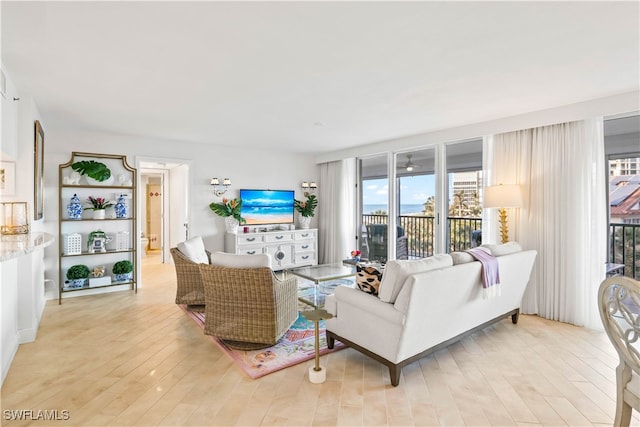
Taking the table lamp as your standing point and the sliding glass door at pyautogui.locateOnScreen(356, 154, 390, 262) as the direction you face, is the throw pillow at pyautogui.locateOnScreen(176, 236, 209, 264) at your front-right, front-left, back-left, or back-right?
front-left

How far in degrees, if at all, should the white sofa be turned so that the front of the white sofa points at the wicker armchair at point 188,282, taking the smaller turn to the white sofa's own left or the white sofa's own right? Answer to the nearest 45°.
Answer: approximately 45° to the white sofa's own left

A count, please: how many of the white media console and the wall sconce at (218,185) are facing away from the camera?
0

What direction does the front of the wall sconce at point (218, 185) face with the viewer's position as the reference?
facing the viewer and to the right of the viewer

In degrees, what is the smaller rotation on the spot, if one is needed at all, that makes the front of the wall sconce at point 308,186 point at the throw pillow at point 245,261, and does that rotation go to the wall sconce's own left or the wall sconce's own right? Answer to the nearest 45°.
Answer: approximately 45° to the wall sconce's own right

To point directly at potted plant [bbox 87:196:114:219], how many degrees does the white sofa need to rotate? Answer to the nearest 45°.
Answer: approximately 45° to its left

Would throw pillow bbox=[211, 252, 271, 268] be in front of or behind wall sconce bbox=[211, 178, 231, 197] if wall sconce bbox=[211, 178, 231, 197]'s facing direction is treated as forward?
in front

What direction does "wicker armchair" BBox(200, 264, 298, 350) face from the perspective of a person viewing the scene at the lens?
facing away from the viewer and to the right of the viewer

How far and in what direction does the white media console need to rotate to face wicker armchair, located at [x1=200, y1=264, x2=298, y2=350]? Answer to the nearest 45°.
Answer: approximately 45° to its right

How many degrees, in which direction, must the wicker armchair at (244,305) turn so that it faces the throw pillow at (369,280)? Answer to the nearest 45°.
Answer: approximately 90° to its right

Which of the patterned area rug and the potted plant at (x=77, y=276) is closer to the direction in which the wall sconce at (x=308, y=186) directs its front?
the patterned area rug

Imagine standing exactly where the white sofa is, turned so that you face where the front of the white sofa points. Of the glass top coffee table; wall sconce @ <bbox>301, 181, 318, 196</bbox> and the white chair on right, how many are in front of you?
2

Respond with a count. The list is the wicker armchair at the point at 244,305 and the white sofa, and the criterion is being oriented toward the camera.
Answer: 0

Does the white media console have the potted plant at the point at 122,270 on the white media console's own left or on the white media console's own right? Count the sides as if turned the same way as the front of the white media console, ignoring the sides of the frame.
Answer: on the white media console's own right

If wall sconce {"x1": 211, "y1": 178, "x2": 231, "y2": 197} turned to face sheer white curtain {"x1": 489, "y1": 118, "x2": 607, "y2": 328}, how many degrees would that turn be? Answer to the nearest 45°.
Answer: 0° — it already faces it

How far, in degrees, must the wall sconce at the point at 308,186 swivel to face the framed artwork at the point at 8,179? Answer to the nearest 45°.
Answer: approximately 90° to its right

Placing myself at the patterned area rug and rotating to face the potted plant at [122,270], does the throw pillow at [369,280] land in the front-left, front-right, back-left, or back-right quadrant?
back-right
